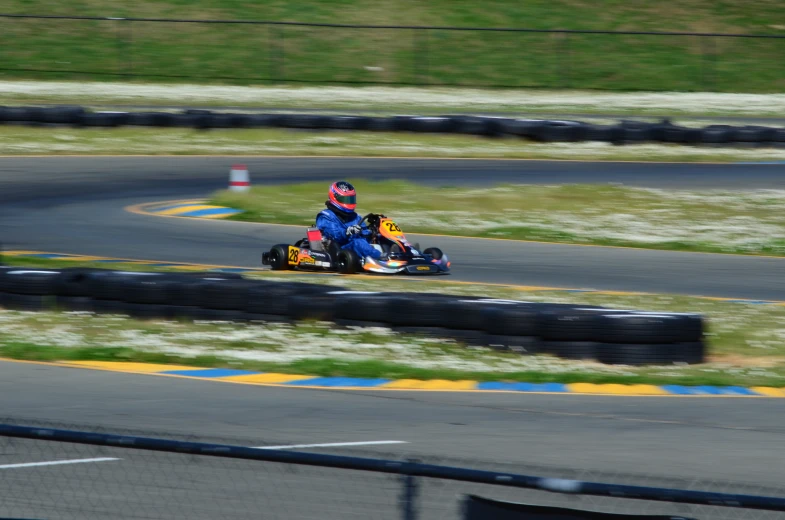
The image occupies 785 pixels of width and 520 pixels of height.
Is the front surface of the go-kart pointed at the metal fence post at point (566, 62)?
no

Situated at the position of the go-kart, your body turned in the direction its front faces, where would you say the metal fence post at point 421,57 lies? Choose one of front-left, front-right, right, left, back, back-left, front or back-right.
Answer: back-left

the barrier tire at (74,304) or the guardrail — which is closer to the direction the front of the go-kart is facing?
the guardrail

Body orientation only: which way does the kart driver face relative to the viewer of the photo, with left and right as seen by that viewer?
facing the viewer and to the right of the viewer

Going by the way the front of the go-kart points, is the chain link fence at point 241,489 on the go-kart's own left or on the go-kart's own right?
on the go-kart's own right

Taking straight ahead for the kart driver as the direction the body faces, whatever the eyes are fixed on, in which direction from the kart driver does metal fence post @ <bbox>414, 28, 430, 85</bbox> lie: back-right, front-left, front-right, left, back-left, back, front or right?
back-left

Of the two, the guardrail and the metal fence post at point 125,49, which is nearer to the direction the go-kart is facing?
the guardrail

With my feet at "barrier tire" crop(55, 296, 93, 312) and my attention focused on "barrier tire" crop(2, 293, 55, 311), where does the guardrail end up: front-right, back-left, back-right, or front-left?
back-left

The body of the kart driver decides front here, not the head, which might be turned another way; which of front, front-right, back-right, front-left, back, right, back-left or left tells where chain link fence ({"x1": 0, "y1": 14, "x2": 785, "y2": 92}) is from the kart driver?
back-left

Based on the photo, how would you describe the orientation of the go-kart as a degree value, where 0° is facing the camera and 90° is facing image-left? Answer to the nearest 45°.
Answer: approximately 315°

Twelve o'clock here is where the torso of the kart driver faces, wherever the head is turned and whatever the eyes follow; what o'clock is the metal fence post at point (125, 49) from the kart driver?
The metal fence post is roughly at 7 o'clock from the kart driver.
